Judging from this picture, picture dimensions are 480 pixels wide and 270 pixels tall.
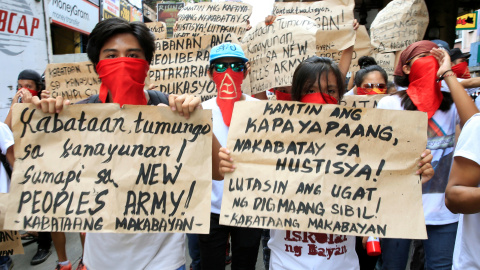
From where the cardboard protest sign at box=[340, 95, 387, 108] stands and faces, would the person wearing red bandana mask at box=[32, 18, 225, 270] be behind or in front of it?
in front

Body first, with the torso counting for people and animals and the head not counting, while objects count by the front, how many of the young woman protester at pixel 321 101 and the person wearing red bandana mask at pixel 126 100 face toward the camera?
2

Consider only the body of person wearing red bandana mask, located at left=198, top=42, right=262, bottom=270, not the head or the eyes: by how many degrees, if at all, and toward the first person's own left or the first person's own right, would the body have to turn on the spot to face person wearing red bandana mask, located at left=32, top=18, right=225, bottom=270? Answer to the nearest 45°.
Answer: approximately 45° to the first person's own right

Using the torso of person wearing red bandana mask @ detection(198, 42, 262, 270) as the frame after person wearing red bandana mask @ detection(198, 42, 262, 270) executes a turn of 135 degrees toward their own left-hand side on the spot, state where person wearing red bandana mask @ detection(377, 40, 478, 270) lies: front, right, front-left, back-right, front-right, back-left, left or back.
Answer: front-right

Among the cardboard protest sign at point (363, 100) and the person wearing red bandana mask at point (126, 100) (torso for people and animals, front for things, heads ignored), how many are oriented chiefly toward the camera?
2

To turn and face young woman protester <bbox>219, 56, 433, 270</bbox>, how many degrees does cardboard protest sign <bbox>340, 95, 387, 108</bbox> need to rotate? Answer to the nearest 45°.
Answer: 0° — it already faces them
